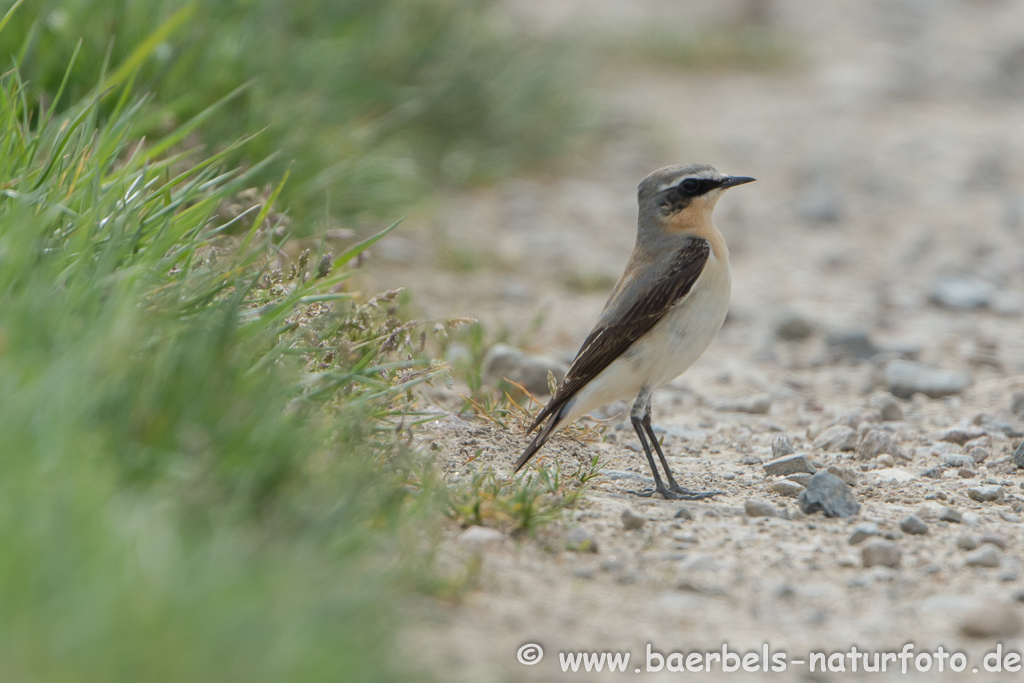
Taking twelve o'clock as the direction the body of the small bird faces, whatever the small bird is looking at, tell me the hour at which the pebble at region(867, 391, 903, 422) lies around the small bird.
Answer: The pebble is roughly at 11 o'clock from the small bird.

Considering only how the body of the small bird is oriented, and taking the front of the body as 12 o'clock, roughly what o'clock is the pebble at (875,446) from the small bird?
The pebble is roughly at 12 o'clock from the small bird.

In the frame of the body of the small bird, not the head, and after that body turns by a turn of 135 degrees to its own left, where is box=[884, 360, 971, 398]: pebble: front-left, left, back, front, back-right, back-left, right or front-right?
right

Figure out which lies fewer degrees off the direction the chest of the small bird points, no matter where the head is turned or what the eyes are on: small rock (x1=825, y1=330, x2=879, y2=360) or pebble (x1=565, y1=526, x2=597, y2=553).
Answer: the small rock

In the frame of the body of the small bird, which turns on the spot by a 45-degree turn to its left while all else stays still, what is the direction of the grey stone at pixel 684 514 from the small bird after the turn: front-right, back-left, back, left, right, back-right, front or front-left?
back-right

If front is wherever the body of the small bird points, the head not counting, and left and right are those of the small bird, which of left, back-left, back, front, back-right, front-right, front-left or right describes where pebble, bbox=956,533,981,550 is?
front-right

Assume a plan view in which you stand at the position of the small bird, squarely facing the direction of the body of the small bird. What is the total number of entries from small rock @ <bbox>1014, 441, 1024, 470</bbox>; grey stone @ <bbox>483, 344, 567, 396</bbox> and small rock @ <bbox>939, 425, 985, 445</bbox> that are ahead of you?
2

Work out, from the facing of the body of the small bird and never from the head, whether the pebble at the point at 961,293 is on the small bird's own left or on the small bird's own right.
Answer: on the small bird's own left

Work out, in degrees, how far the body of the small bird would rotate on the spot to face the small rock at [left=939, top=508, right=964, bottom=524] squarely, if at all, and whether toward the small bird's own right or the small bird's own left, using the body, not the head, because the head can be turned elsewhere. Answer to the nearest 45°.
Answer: approximately 45° to the small bird's own right

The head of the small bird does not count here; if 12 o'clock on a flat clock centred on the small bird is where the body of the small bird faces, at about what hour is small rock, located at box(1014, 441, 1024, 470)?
The small rock is roughly at 12 o'clock from the small bird.

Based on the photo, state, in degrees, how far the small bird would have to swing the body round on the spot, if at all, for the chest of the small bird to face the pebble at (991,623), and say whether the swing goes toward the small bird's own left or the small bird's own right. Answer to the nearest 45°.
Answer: approximately 45° to the small bird's own right

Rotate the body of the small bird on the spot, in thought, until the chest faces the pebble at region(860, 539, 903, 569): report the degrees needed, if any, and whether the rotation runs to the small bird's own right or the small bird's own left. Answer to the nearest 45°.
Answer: approximately 45° to the small bird's own right

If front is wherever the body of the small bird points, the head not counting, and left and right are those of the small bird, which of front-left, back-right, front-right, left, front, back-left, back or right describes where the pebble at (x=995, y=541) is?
front-right

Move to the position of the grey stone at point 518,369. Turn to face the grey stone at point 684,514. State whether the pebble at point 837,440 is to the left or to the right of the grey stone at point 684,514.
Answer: left

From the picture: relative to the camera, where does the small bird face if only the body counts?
to the viewer's right

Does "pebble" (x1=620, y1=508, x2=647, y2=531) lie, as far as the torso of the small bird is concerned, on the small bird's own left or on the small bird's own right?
on the small bird's own right
